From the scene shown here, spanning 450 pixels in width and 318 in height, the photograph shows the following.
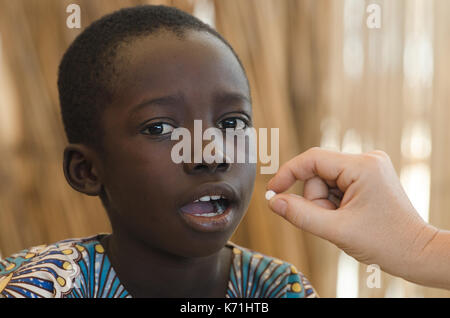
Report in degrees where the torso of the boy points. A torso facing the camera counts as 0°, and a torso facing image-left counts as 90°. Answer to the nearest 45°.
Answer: approximately 315°

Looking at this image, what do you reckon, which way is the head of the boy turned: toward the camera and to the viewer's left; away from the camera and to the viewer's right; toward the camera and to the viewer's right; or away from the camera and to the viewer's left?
toward the camera and to the viewer's right
